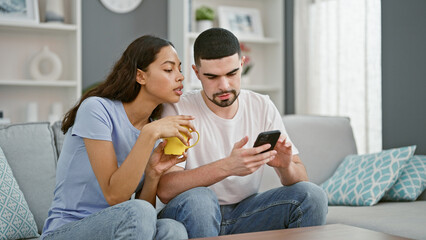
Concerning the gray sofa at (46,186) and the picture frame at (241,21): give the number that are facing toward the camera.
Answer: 2

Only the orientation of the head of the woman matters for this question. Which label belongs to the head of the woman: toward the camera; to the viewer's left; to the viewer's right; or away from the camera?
to the viewer's right

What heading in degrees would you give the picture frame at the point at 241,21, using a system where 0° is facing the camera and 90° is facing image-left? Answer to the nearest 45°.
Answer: approximately 0°
